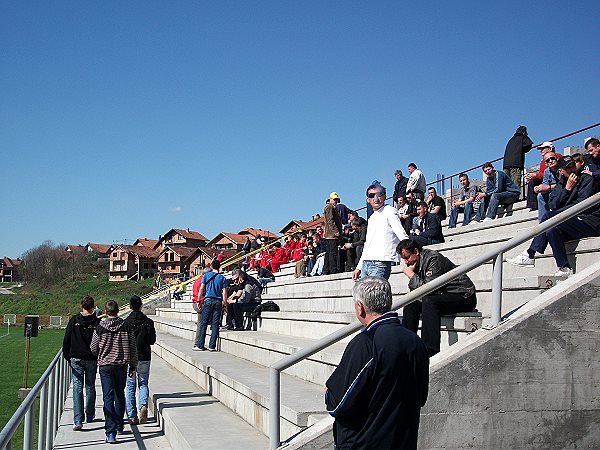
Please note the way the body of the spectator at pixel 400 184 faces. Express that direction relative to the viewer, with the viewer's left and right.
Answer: facing the viewer and to the left of the viewer

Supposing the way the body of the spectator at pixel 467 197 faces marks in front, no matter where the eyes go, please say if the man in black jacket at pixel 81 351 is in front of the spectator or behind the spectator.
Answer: in front

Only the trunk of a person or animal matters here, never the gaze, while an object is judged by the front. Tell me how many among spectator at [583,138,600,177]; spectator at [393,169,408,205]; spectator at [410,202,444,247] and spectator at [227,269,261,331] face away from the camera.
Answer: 0

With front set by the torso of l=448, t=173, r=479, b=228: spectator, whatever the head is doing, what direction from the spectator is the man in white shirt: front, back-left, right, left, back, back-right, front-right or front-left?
front-left

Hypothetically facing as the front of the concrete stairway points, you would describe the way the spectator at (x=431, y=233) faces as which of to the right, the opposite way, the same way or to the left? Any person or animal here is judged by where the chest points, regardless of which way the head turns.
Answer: the same way

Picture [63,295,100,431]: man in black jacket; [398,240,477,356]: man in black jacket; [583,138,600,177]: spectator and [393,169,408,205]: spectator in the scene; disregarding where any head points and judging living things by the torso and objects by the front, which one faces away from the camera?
[63,295,100,431]: man in black jacket

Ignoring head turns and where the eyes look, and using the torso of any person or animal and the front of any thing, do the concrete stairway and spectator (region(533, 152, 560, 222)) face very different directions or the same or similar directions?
same or similar directions

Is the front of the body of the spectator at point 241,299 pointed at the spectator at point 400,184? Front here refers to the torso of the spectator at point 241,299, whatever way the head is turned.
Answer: no

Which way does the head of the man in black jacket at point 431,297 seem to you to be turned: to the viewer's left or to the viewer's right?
to the viewer's left

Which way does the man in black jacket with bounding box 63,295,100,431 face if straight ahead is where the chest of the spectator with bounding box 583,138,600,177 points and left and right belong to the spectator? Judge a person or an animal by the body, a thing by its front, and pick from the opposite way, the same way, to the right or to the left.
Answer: to the right

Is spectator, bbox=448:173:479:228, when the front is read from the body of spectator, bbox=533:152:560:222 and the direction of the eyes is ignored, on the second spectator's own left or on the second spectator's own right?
on the second spectator's own right

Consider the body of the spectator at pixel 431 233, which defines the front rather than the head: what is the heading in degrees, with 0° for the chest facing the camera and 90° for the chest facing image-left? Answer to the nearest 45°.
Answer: approximately 45°

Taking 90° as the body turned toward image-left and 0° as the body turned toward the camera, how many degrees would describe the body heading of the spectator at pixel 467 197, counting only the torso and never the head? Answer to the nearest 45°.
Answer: approximately 45°

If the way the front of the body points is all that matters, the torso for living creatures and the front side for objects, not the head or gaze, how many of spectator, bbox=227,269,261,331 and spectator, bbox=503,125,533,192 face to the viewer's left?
1

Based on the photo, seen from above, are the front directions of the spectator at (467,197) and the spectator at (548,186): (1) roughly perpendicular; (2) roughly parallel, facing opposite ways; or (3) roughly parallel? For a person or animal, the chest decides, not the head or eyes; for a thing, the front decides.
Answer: roughly parallel

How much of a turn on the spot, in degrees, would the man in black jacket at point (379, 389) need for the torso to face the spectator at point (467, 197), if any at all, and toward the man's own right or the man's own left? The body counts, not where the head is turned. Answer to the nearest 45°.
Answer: approximately 45° to the man's own right

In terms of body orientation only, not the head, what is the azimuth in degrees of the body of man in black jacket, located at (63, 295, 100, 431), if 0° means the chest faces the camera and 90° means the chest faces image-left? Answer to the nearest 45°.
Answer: approximately 180°

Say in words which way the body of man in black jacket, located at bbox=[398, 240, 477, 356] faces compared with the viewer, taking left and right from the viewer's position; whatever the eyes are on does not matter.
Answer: facing to the left of the viewer

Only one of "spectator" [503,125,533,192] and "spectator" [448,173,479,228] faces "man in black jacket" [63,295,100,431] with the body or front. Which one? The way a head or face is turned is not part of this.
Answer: "spectator" [448,173,479,228]
